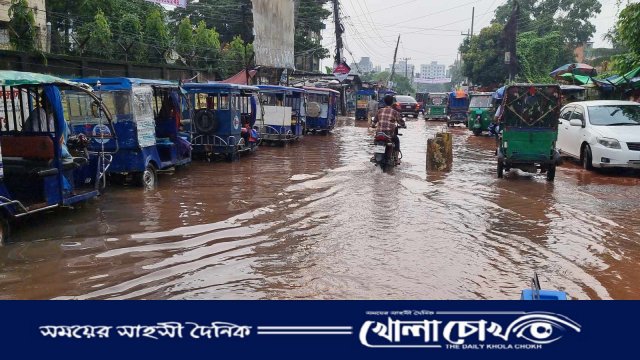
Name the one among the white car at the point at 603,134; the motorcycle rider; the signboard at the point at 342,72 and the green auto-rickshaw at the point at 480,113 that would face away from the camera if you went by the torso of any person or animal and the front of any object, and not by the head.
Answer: the motorcycle rider

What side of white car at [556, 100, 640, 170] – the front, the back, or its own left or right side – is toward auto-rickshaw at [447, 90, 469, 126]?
back

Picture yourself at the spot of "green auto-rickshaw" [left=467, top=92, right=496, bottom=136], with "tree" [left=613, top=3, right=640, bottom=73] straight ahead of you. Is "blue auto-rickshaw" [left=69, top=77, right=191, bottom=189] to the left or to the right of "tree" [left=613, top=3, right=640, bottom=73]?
right

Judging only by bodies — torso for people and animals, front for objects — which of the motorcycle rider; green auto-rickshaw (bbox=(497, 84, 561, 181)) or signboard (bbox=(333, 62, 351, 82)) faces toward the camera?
the signboard

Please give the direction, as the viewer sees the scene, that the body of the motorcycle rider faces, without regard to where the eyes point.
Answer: away from the camera

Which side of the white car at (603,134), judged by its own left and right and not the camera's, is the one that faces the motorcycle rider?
right

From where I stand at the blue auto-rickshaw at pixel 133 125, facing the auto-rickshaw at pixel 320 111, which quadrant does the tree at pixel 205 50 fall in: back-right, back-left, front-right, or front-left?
front-left

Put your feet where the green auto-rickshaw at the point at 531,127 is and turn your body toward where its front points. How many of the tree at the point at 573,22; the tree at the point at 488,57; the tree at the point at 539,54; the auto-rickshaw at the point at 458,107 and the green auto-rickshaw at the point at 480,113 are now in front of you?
5

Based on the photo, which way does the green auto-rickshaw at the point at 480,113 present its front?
toward the camera

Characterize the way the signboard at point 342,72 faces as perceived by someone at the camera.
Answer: facing the viewer

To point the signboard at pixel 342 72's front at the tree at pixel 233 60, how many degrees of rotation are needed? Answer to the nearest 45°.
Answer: approximately 45° to its right

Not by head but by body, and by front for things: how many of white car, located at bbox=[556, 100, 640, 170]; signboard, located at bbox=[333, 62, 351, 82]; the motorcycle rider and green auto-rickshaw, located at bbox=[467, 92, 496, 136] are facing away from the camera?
1
